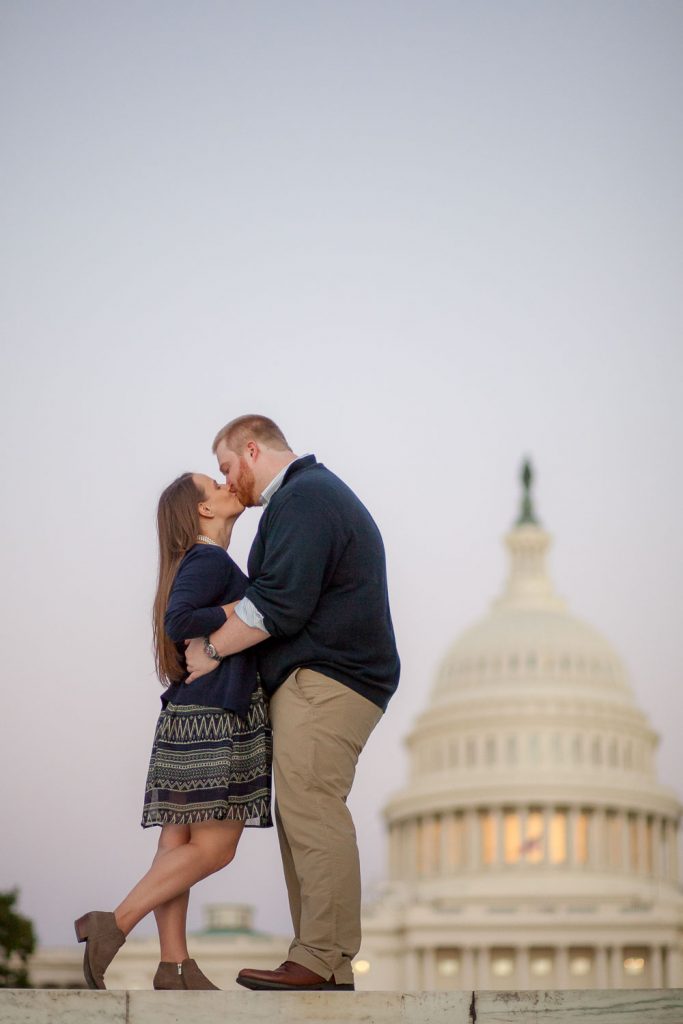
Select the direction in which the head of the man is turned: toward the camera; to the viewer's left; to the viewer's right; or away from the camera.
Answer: to the viewer's left

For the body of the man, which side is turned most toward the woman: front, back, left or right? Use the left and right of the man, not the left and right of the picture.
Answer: front

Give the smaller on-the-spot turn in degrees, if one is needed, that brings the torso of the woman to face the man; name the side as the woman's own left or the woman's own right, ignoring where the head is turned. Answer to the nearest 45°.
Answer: approximately 45° to the woman's own right

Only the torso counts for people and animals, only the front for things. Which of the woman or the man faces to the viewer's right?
the woman

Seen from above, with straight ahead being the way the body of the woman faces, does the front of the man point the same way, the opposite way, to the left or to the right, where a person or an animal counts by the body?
the opposite way

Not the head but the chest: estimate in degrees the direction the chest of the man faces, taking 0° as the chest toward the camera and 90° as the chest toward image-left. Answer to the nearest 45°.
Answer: approximately 90°

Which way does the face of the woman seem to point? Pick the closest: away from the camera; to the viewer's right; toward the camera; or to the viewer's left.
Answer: to the viewer's right

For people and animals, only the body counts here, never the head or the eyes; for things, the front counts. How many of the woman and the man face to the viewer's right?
1

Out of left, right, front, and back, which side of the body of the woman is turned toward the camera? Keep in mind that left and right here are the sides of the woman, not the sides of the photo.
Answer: right
